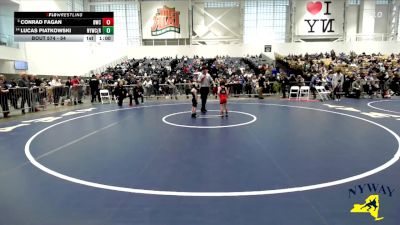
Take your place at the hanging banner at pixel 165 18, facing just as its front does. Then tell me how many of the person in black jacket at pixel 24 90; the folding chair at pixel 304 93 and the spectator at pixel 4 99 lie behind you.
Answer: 0

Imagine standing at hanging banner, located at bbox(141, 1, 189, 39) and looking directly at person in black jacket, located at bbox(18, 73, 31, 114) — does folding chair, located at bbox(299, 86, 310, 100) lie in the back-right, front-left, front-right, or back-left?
front-left

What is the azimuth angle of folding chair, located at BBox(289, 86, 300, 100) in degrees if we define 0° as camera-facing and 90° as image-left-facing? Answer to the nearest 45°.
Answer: approximately 0°

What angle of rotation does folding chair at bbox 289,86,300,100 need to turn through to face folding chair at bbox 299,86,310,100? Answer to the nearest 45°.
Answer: approximately 135° to its left

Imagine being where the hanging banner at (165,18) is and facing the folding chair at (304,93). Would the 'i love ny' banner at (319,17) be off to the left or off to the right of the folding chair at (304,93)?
left

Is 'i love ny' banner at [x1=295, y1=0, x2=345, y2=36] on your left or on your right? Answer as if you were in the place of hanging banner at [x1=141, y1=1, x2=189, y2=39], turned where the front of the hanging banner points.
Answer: on your left

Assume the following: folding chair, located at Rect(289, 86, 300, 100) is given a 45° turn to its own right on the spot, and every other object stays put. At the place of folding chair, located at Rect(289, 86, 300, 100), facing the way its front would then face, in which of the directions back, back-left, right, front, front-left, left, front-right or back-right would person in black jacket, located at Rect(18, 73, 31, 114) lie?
front

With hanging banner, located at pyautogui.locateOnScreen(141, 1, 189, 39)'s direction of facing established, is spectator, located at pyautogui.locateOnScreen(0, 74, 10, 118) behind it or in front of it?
in front

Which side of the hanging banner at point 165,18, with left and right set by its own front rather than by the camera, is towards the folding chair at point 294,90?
front

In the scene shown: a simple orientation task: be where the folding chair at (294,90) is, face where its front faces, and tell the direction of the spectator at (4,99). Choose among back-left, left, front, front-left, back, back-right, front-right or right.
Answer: front-right

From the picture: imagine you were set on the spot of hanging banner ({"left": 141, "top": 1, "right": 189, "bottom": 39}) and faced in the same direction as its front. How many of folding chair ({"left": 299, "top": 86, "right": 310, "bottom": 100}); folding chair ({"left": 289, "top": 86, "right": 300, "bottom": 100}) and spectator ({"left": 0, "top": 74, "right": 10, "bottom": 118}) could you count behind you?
0

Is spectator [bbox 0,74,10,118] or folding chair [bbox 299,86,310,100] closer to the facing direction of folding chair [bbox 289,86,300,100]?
the spectator

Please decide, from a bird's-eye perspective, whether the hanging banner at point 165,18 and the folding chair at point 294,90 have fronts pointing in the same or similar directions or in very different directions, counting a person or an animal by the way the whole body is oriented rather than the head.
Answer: same or similar directions
